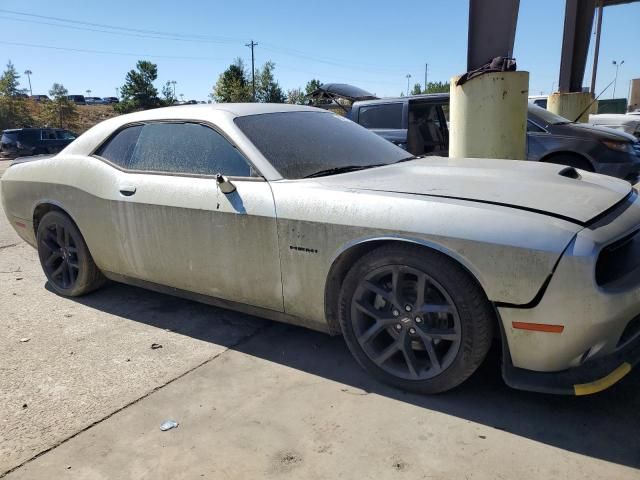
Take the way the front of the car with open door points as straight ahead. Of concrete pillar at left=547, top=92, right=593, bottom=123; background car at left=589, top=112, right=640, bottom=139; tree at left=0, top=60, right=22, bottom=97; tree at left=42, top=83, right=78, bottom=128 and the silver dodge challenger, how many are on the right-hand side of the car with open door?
1

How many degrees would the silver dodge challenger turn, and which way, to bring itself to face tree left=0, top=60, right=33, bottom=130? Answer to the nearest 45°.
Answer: approximately 180°

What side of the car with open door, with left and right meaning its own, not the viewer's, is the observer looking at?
right

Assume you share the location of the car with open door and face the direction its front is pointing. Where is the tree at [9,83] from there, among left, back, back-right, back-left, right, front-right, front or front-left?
back-left

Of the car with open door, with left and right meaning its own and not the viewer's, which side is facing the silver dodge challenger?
right

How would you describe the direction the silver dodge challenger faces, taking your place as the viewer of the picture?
facing the viewer and to the right of the viewer

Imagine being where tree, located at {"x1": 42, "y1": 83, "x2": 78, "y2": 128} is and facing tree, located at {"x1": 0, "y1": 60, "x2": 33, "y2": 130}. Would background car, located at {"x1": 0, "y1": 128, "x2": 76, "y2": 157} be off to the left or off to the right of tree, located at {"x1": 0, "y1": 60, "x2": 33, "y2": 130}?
left
